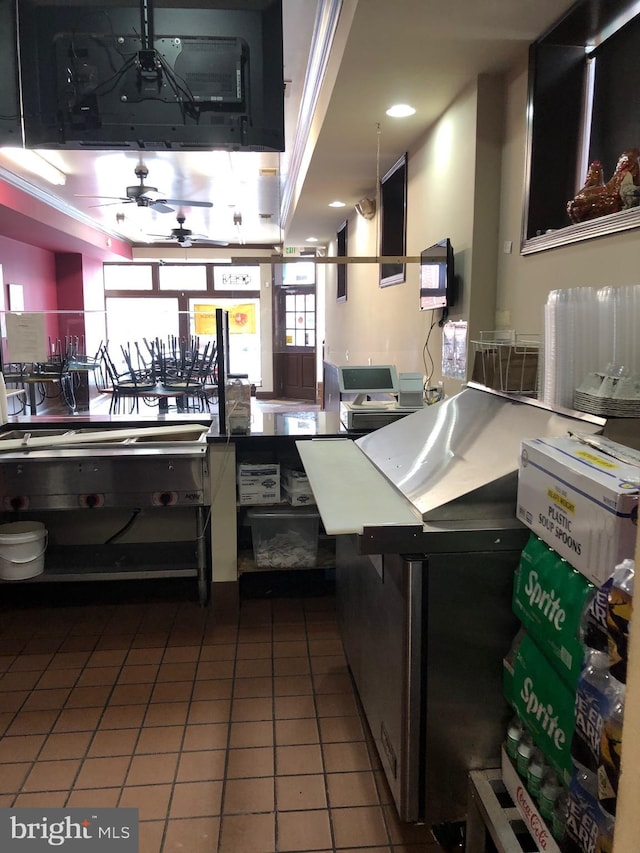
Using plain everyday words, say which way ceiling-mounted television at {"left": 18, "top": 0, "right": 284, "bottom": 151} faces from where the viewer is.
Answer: facing away from the viewer

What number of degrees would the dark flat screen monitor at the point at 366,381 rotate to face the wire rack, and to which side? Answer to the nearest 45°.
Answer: approximately 45° to its left

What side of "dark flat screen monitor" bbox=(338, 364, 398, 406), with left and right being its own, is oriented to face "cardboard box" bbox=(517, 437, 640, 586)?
front

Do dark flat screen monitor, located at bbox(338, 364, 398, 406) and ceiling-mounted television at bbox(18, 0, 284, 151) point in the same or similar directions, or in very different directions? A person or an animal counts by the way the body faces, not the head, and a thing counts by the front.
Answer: very different directions

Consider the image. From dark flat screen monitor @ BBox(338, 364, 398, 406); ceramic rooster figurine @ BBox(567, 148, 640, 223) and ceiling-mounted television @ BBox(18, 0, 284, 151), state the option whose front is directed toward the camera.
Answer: the dark flat screen monitor

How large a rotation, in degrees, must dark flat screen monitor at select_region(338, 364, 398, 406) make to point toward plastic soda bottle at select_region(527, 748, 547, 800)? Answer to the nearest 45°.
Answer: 0° — it already faces it

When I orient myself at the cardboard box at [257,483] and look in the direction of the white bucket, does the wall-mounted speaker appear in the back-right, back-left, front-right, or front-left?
back-right

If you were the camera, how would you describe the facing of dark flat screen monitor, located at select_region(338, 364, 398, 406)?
facing the viewer

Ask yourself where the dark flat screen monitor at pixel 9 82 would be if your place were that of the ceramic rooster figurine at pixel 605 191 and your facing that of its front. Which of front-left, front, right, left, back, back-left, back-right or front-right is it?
front

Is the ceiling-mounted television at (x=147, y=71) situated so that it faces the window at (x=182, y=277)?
yes

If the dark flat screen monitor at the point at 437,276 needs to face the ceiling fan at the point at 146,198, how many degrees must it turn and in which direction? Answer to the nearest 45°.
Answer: approximately 90° to its right

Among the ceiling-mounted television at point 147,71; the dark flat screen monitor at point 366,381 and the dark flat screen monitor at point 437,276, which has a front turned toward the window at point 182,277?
the ceiling-mounted television

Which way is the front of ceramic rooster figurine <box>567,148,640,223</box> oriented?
to the viewer's left
